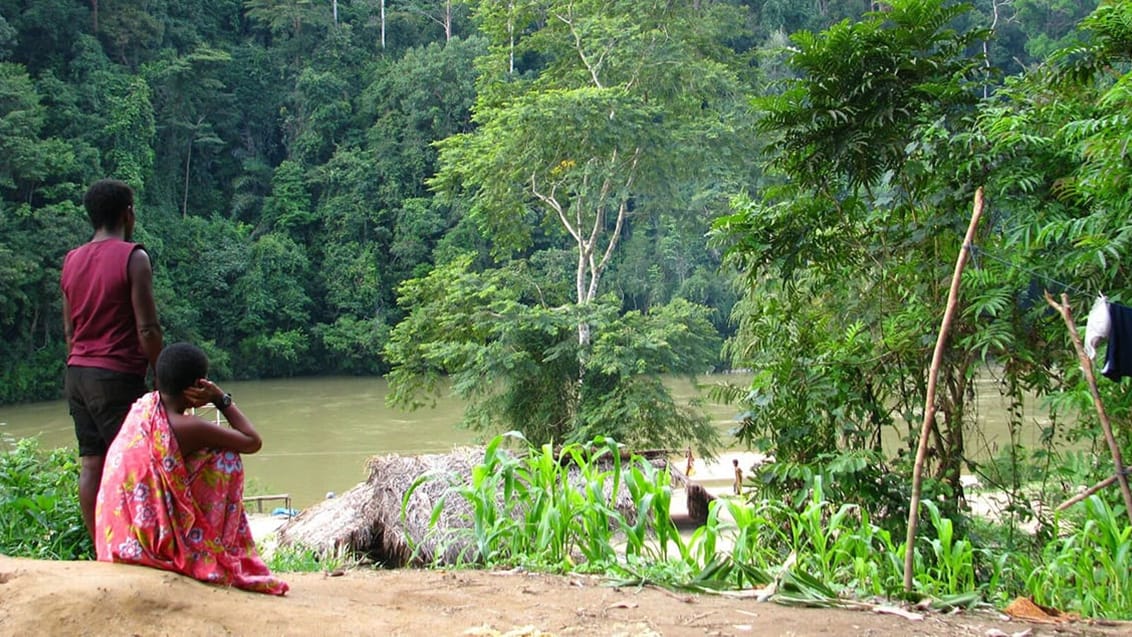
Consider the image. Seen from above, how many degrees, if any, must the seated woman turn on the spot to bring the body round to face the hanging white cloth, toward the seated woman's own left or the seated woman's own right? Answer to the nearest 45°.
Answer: approximately 45° to the seated woman's own right

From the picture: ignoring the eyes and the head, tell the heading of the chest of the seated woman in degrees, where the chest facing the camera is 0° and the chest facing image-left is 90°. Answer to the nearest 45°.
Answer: approximately 225°

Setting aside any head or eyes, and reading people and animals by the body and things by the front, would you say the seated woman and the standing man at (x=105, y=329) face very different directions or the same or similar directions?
same or similar directions

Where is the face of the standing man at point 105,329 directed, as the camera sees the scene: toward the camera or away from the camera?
away from the camera

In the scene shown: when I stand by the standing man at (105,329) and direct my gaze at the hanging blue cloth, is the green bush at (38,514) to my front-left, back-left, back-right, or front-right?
back-left

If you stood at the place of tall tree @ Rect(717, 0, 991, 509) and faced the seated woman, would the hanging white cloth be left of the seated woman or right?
left

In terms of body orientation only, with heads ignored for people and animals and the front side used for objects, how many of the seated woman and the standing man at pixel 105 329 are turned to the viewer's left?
0

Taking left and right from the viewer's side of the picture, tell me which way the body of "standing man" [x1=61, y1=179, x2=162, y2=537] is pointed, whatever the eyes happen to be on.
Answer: facing away from the viewer and to the right of the viewer

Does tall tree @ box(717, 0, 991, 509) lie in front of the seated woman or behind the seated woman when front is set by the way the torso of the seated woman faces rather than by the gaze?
in front

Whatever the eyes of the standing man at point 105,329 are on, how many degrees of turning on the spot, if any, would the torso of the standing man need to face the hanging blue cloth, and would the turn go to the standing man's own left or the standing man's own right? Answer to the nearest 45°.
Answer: approximately 45° to the standing man's own right

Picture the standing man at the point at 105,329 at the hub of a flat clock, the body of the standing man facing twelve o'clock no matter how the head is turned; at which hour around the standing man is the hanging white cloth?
The hanging white cloth is roughly at 2 o'clock from the standing man.

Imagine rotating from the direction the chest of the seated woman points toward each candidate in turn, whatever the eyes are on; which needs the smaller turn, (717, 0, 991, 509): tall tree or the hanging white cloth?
the tall tree

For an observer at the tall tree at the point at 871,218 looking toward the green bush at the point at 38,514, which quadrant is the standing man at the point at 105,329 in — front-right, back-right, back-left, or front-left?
front-left

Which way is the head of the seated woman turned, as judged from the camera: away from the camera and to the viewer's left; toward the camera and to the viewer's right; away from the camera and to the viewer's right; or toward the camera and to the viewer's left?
away from the camera and to the viewer's right

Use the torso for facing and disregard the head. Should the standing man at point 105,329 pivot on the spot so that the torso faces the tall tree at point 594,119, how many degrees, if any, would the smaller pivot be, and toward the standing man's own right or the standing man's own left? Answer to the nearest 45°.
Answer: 0° — they already face it
